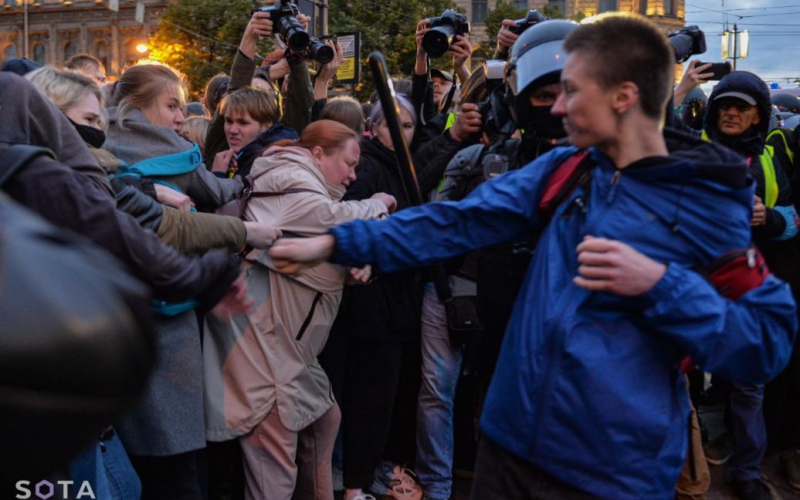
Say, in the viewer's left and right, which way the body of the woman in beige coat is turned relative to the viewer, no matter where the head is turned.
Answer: facing to the right of the viewer

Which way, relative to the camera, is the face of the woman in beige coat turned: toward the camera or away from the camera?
toward the camera

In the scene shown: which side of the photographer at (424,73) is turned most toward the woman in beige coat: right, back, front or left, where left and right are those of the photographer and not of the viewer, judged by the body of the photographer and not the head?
front

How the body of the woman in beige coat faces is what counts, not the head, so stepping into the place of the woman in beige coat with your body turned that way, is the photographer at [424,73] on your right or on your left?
on your left

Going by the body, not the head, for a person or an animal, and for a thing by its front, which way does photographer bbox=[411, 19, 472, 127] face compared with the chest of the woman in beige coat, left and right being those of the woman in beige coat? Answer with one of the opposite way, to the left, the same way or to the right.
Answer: to the right

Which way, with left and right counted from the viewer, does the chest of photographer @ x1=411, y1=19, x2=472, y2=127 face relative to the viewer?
facing the viewer
